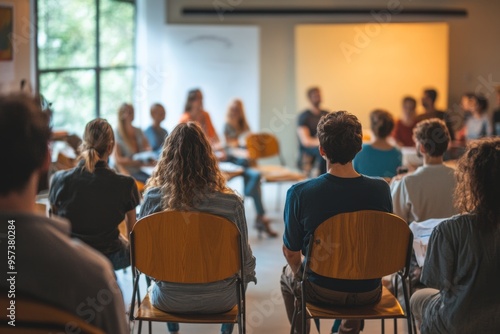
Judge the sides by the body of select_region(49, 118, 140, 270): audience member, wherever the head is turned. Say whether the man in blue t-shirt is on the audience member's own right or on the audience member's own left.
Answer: on the audience member's own right

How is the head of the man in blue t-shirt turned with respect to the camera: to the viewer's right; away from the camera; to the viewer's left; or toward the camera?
away from the camera

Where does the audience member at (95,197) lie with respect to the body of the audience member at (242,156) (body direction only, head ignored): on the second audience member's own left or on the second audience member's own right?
on the second audience member's own right

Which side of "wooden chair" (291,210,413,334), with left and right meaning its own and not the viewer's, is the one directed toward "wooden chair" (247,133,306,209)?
front

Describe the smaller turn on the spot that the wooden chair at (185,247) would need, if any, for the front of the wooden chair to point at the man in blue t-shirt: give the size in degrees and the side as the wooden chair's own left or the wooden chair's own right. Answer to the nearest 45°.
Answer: approximately 90° to the wooden chair's own right

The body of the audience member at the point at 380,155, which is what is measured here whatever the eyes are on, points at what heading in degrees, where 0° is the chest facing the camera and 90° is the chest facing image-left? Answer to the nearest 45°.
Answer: approximately 180°

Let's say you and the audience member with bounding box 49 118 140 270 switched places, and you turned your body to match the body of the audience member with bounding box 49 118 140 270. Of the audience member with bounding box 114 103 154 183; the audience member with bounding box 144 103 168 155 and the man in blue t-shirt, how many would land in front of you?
2

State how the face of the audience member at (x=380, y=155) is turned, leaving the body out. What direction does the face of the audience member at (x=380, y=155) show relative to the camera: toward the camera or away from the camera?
away from the camera

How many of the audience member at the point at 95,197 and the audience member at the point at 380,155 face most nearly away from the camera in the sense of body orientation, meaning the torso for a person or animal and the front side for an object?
2

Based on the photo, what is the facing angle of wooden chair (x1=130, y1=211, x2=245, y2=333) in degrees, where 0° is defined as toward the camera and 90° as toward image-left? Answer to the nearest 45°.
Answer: approximately 180°

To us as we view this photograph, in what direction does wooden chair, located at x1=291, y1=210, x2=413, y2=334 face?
facing away from the viewer

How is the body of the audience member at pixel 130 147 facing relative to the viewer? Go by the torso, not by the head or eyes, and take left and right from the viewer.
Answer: facing the viewer and to the right of the viewer

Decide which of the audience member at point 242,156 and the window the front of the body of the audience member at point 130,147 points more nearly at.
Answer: the audience member

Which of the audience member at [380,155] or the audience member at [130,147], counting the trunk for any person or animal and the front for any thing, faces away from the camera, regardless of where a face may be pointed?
the audience member at [380,155]

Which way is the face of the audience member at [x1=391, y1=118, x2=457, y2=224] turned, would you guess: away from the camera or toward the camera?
away from the camera

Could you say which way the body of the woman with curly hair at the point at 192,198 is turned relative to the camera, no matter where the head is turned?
away from the camera
